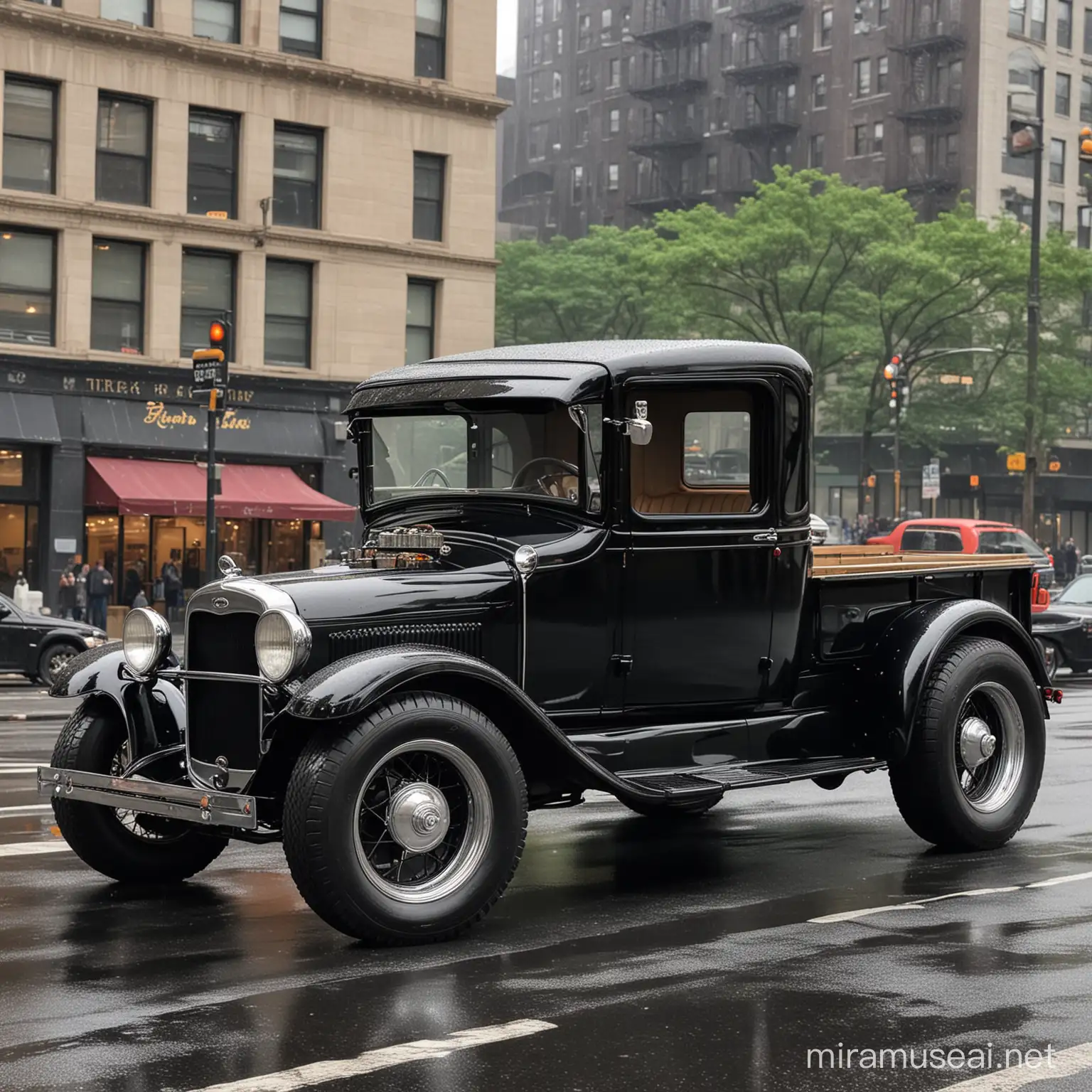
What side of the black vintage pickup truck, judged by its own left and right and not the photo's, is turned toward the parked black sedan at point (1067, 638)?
back

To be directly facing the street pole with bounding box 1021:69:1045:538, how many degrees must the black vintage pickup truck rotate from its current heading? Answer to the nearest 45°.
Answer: approximately 135° to its right

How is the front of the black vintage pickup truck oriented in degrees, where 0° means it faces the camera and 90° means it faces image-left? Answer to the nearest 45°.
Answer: approximately 45°

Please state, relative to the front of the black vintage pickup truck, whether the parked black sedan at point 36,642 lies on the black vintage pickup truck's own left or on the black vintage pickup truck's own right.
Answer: on the black vintage pickup truck's own right

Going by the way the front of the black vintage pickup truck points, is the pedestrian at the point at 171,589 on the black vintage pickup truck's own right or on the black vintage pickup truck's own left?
on the black vintage pickup truck's own right

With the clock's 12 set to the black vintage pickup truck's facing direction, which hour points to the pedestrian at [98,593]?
The pedestrian is roughly at 4 o'clock from the black vintage pickup truck.

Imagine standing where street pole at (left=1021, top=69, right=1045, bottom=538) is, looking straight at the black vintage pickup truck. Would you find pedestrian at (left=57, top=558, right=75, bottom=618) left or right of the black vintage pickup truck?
right
